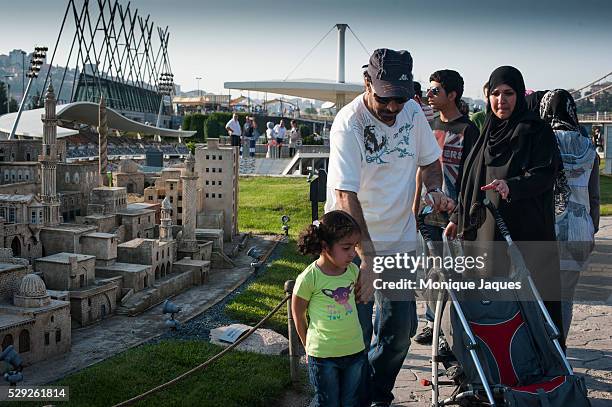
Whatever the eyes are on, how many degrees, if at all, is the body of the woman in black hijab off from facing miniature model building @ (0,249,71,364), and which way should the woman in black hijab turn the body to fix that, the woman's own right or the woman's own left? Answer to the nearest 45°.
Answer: approximately 90° to the woman's own right

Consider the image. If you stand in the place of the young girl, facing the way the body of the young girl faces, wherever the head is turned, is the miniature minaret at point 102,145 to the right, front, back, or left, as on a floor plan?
back

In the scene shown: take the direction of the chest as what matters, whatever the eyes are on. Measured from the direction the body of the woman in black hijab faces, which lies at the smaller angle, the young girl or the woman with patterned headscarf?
the young girl

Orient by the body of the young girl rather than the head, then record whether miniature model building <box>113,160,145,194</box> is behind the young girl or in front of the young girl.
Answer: behind

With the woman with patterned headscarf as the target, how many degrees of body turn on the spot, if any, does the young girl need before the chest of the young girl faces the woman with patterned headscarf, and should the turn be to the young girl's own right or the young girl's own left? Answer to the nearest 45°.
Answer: approximately 90° to the young girl's own left

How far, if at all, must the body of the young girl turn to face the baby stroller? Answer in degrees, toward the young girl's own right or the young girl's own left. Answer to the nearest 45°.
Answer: approximately 45° to the young girl's own left

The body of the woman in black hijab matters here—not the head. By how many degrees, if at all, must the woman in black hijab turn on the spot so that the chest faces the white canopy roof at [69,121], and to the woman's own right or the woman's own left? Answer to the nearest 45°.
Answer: approximately 90° to the woman's own right

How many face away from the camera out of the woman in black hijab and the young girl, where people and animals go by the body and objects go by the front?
0

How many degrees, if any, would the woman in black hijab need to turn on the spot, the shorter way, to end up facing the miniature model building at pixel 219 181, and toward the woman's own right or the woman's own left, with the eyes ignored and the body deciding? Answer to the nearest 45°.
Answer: approximately 90° to the woman's own right

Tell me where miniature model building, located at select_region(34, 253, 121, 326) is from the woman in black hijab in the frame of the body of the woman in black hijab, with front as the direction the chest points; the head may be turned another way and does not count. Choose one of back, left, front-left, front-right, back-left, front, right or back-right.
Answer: right

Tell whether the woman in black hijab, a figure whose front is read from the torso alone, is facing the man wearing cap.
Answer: yes

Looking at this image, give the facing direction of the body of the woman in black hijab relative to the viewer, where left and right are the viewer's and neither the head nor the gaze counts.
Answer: facing the viewer and to the left of the viewer

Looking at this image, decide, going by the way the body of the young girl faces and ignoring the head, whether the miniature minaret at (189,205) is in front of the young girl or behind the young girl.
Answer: behind
